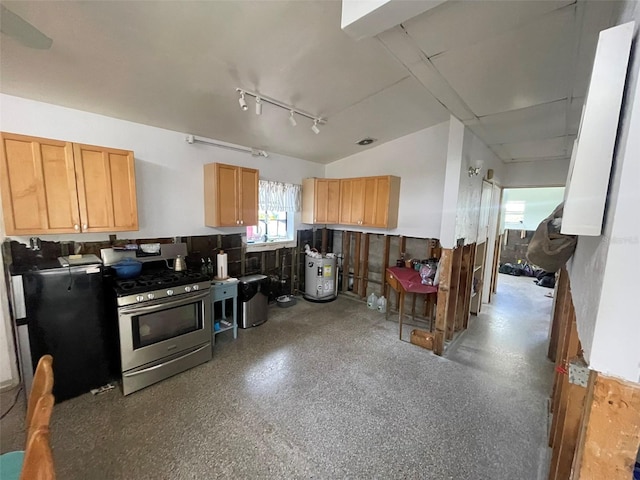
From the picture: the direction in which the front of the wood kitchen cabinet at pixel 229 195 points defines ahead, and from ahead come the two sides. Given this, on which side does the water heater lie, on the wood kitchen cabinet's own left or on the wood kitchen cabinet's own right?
on the wood kitchen cabinet's own left

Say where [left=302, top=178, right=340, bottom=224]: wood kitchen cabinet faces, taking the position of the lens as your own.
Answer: facing the viewer and to the right of the viewer

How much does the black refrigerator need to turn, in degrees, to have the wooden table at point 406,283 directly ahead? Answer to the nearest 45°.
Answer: approximately 135° to its left

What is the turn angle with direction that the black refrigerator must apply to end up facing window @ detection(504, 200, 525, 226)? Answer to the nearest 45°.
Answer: approximately 180°

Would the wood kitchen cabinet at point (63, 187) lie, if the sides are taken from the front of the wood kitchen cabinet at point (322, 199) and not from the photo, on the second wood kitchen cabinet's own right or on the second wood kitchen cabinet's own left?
on the second wood kitchen cabinet's own right

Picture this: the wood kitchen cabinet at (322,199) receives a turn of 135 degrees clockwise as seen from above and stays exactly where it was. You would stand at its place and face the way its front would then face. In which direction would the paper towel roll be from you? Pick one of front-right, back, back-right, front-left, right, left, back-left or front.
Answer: front-left

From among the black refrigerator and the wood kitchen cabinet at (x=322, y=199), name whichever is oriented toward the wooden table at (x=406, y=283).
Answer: the wood kitchen cabinet
